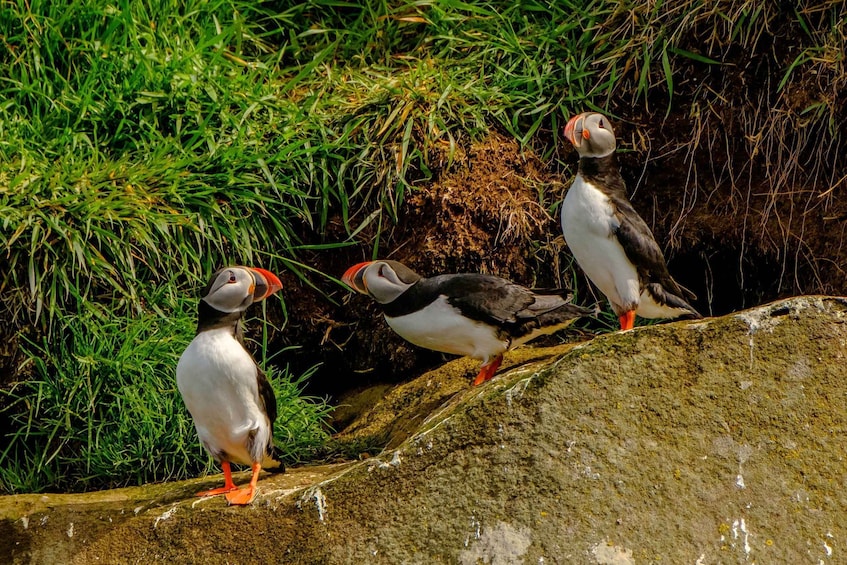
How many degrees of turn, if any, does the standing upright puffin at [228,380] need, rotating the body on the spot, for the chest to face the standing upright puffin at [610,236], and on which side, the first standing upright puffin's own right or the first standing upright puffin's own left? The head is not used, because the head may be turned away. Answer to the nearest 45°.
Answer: approximately 135° to the first standing upright puffin's own left

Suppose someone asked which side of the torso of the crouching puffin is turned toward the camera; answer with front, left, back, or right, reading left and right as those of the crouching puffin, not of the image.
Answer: left

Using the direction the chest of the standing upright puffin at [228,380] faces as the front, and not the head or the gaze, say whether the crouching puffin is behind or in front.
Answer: behind
